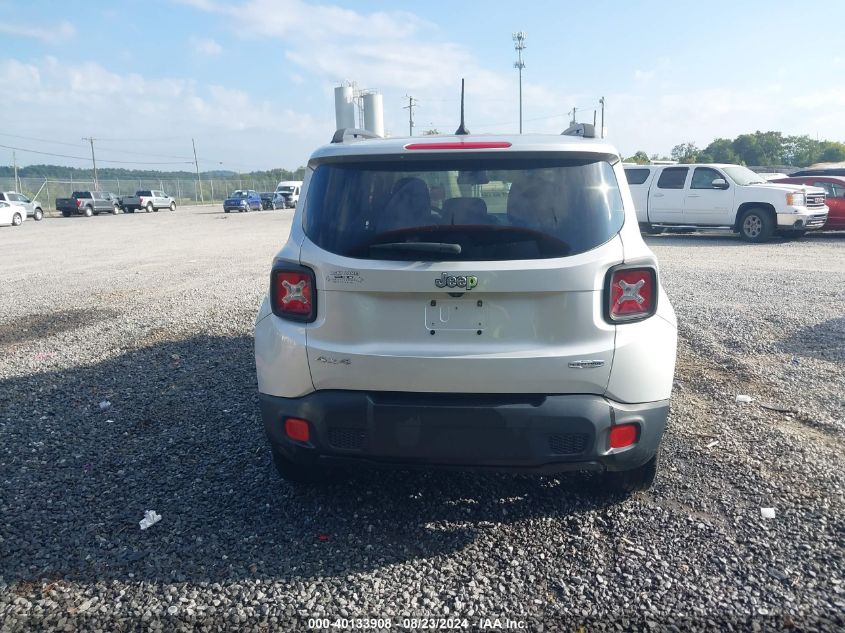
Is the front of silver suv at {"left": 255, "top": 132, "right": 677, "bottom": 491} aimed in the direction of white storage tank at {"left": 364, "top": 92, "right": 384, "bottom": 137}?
yes

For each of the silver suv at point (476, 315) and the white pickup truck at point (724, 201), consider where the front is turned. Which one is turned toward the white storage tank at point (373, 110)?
the silver suv

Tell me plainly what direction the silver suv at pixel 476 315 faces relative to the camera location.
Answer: facing away from the viewer

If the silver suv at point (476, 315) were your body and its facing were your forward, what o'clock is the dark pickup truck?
The dark pickup truck is roughly at 11 o'clock from the silver suv.

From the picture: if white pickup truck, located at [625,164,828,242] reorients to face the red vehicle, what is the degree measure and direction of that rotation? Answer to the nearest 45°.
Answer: approximately 90° to its left

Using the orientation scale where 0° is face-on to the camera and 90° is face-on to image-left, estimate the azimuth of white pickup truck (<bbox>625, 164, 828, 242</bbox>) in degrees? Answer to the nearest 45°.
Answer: approximately 315°

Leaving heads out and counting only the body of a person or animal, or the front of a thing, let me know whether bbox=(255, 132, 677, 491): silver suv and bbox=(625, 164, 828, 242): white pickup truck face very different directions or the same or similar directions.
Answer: very different directions
